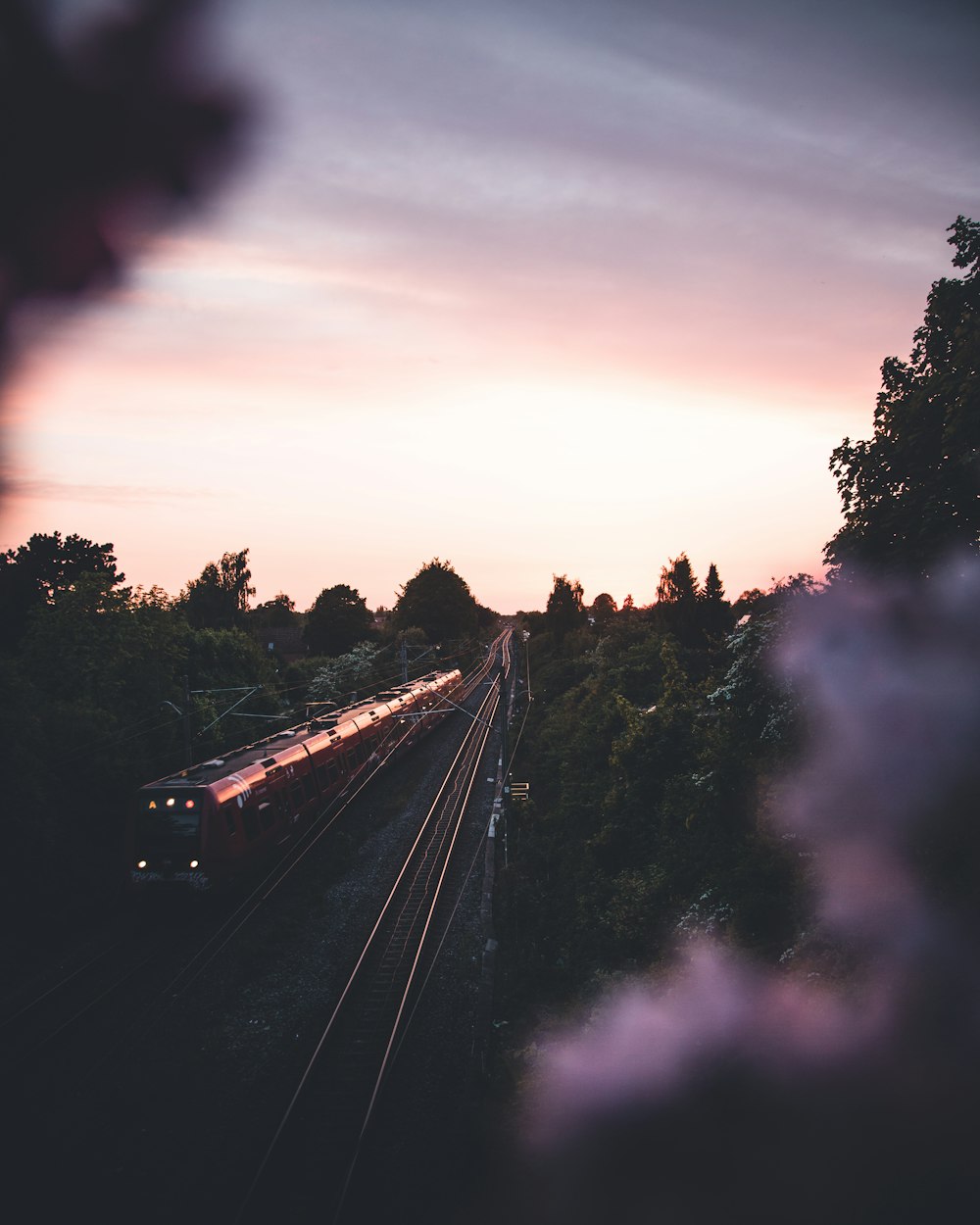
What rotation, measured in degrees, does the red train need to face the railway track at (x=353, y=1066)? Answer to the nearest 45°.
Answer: approximately 45° to its left

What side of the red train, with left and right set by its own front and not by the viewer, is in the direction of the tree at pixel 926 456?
left

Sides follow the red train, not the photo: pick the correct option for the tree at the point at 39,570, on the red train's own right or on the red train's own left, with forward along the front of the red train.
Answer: on the red train's own right

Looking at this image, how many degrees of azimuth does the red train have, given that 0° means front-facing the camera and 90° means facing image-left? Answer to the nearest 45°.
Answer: approximately 45°

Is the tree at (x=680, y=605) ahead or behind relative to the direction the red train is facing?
behind

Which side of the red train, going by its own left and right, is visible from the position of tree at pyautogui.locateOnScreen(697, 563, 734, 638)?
back

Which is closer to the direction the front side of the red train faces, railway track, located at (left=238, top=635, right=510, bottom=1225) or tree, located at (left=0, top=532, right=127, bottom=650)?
the railway track
